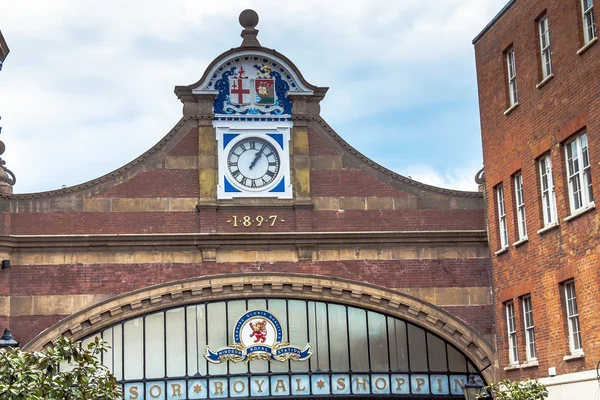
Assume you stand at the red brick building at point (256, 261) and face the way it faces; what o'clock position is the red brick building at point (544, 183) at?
the red brick building at point (544, 183) is roughly at 10 o'clock from the red brick building at point (256, 261).

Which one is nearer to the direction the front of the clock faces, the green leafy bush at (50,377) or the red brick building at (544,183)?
the green leafy bush

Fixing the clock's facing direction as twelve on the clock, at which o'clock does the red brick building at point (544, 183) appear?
The red brick building is roughly at 10 o'clock from the clock.

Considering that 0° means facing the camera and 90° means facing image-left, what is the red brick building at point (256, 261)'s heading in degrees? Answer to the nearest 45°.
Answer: approximately 0°

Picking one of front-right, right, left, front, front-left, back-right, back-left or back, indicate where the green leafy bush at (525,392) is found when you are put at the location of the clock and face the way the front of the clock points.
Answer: front-left

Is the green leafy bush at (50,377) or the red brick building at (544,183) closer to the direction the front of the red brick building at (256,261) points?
the green leafy bush

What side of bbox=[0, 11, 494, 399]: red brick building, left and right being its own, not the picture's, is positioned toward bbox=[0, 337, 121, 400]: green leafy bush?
front
